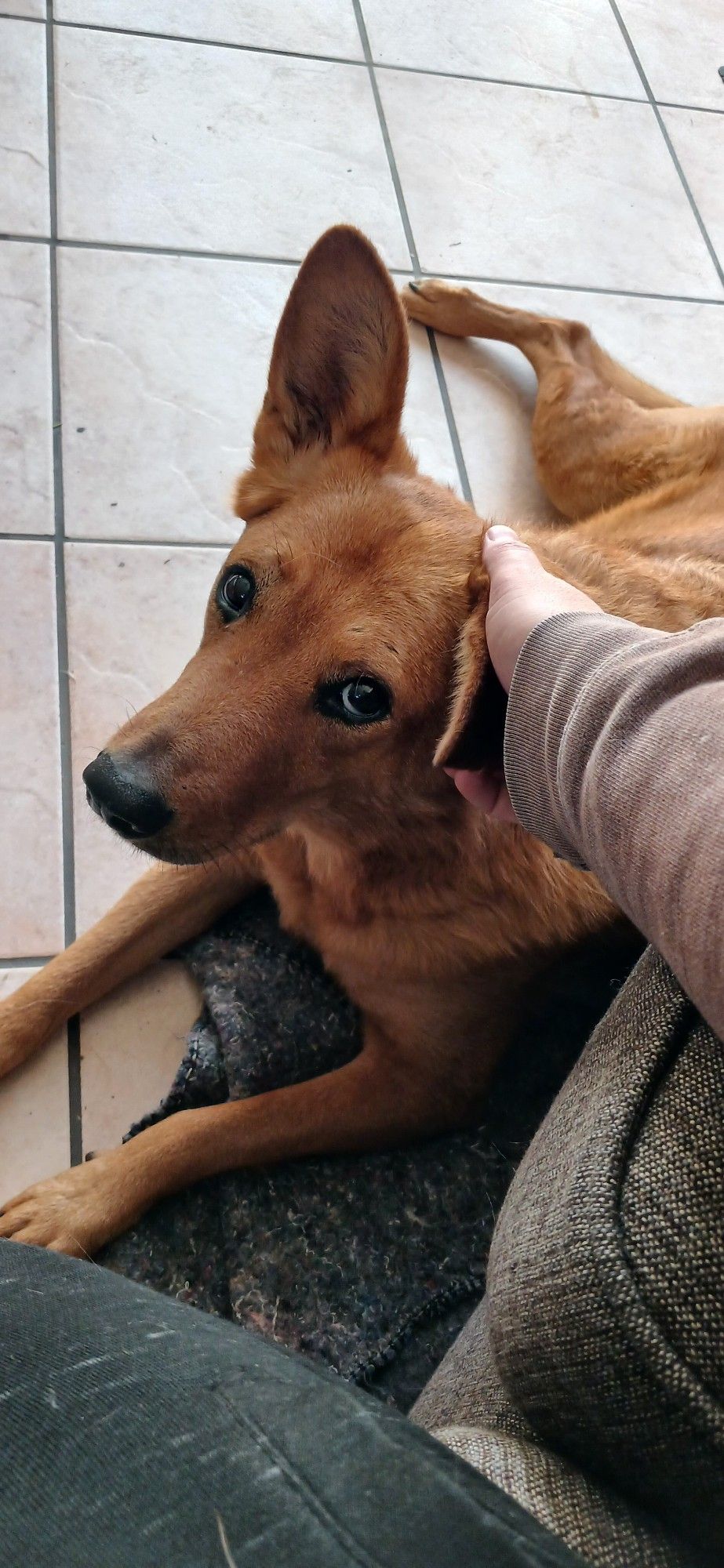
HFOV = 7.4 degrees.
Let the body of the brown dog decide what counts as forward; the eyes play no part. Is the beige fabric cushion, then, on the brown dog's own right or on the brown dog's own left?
on the brown dog's own left

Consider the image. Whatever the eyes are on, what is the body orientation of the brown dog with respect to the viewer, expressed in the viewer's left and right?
facing the viewer and to the left of the viewer
